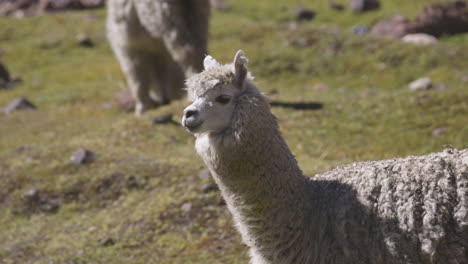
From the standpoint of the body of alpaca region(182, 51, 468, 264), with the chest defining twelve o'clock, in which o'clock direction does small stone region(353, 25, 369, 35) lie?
The small stone is roughly at 3 o'clock from the alpaca.

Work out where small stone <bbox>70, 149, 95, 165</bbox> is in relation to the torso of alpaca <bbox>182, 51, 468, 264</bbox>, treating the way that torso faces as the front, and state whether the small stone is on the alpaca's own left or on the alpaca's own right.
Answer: on the alpaca's own right

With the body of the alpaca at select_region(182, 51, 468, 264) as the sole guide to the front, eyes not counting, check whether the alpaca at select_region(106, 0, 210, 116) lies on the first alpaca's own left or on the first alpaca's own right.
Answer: on the first alpaca's own right

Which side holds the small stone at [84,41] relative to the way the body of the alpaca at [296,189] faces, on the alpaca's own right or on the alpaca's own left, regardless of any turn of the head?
on the alpaca's own right

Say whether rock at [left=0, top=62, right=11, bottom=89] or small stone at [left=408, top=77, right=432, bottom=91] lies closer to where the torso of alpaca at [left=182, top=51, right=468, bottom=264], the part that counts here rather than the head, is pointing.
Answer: the rock

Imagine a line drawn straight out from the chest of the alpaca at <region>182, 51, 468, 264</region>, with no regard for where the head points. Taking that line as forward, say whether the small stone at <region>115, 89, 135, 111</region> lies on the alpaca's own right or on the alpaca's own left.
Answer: on the alpaca's own right

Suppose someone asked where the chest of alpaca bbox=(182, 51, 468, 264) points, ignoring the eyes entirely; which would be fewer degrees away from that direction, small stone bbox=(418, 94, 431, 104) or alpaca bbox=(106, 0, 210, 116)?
the alpaca

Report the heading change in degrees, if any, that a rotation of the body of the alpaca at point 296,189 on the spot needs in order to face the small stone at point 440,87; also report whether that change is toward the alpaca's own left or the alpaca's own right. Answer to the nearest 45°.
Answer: approximately 90° to the alpaca's own right

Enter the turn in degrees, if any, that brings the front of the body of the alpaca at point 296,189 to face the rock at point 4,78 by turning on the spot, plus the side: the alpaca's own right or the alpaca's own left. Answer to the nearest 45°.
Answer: approximately 45° to the alpaca's own right

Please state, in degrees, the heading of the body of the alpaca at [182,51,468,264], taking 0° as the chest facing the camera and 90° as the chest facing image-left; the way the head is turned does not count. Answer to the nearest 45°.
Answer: approximately 90°

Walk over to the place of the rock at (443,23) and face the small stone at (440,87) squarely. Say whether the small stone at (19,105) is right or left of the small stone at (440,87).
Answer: right

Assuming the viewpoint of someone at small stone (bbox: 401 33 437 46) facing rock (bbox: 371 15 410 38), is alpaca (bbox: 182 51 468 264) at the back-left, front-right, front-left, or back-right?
back-left

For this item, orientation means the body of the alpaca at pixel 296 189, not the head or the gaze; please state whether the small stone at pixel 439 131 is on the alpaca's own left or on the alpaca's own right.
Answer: on the alpaca's own right
